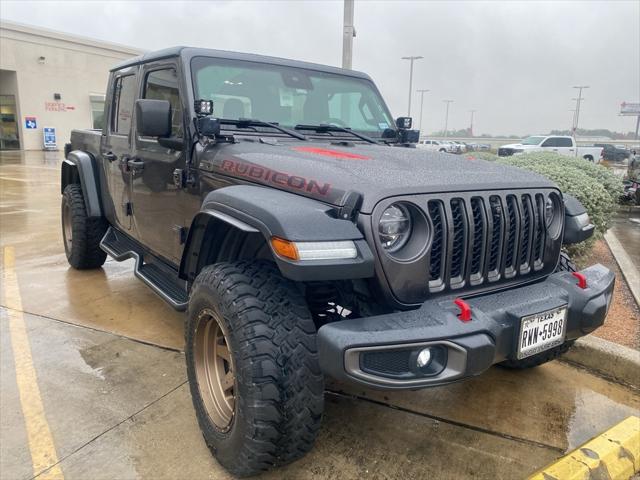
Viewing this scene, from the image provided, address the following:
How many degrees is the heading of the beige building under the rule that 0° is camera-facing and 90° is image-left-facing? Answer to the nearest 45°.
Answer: approximately 315°

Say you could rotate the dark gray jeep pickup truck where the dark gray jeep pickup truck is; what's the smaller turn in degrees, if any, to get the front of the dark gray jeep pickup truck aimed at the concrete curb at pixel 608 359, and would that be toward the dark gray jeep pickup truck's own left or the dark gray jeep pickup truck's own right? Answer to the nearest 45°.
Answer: approximately 90° to the dark gray jeep pickup truck's own left

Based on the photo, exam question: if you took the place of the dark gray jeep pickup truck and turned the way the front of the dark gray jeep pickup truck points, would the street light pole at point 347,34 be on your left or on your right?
on your left

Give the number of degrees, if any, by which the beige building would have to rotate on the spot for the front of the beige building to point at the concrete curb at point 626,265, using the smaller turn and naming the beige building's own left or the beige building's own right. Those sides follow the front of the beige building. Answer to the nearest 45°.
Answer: approximately 45° to the beige building's own right

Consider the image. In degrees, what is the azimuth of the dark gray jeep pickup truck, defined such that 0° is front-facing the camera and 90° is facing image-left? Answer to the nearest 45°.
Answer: approximately 315°

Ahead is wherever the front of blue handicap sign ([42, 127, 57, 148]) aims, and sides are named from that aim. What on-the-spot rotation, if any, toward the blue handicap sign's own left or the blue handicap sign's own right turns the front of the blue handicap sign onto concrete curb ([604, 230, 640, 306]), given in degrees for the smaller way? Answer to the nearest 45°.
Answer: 0° — it already faces it
